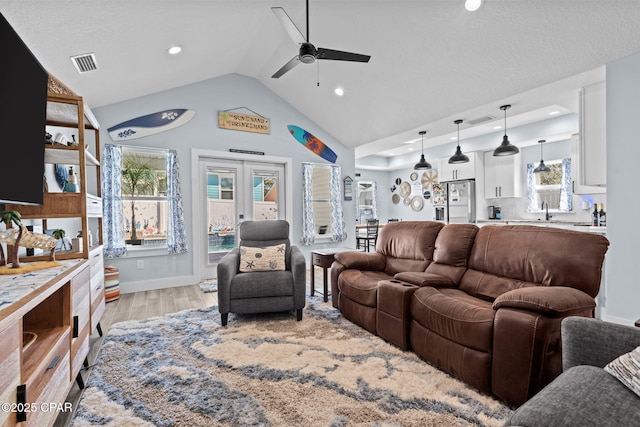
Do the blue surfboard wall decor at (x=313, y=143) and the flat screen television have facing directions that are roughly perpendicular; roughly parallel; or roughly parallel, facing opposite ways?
roughly perpendicular

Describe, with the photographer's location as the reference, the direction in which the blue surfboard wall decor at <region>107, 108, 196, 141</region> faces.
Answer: facing the viewer

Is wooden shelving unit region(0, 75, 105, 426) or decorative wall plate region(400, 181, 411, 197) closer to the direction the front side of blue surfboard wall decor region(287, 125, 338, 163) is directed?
the wooden shelving unit

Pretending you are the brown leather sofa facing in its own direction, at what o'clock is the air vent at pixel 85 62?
The air vent is roughly at 1 o'clock from the brown leather sofa.

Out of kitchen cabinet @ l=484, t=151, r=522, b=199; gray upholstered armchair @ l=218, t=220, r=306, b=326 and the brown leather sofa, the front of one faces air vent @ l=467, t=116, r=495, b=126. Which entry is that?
the kitchen cabinet

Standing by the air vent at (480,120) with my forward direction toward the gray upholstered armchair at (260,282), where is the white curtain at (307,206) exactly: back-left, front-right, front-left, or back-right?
front-right

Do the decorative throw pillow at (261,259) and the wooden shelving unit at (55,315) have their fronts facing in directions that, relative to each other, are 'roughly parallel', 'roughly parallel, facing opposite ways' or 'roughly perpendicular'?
roughly perpendicular

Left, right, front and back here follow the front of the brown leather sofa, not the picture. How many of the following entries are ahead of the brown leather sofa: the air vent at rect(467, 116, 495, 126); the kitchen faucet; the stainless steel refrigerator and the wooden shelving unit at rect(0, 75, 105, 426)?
1

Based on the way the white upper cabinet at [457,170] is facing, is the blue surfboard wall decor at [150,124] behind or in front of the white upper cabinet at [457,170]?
in front

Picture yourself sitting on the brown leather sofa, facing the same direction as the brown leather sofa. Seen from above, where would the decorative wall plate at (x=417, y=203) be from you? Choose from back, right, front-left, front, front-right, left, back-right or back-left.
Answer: back-right

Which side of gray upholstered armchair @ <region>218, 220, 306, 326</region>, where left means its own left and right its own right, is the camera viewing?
front

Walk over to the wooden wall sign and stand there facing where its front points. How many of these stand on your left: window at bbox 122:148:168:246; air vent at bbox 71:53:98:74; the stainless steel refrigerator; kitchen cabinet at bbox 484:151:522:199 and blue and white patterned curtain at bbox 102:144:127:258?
2

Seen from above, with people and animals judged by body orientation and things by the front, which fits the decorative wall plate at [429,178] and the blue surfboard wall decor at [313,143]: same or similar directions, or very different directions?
same or similar directions

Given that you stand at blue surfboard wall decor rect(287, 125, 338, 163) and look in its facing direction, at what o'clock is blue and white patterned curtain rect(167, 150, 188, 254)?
The blue and white patterned curtain is roughly at 2 o'clock from the blue surfboard wall decor.

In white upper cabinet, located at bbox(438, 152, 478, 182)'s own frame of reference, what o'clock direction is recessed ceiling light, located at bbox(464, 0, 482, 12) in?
The recessed ceiling light is roughly at 12 o'clock from the white upper cabinet.

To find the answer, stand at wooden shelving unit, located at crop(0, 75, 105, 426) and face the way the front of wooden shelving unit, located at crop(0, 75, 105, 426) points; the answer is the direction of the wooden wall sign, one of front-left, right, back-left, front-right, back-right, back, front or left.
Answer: left

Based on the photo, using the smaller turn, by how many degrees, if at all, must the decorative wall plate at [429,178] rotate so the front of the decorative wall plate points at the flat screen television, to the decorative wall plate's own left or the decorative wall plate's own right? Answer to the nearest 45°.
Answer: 0° — it already faces it

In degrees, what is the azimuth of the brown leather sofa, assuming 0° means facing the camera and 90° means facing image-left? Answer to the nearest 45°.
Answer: approximately 45°
